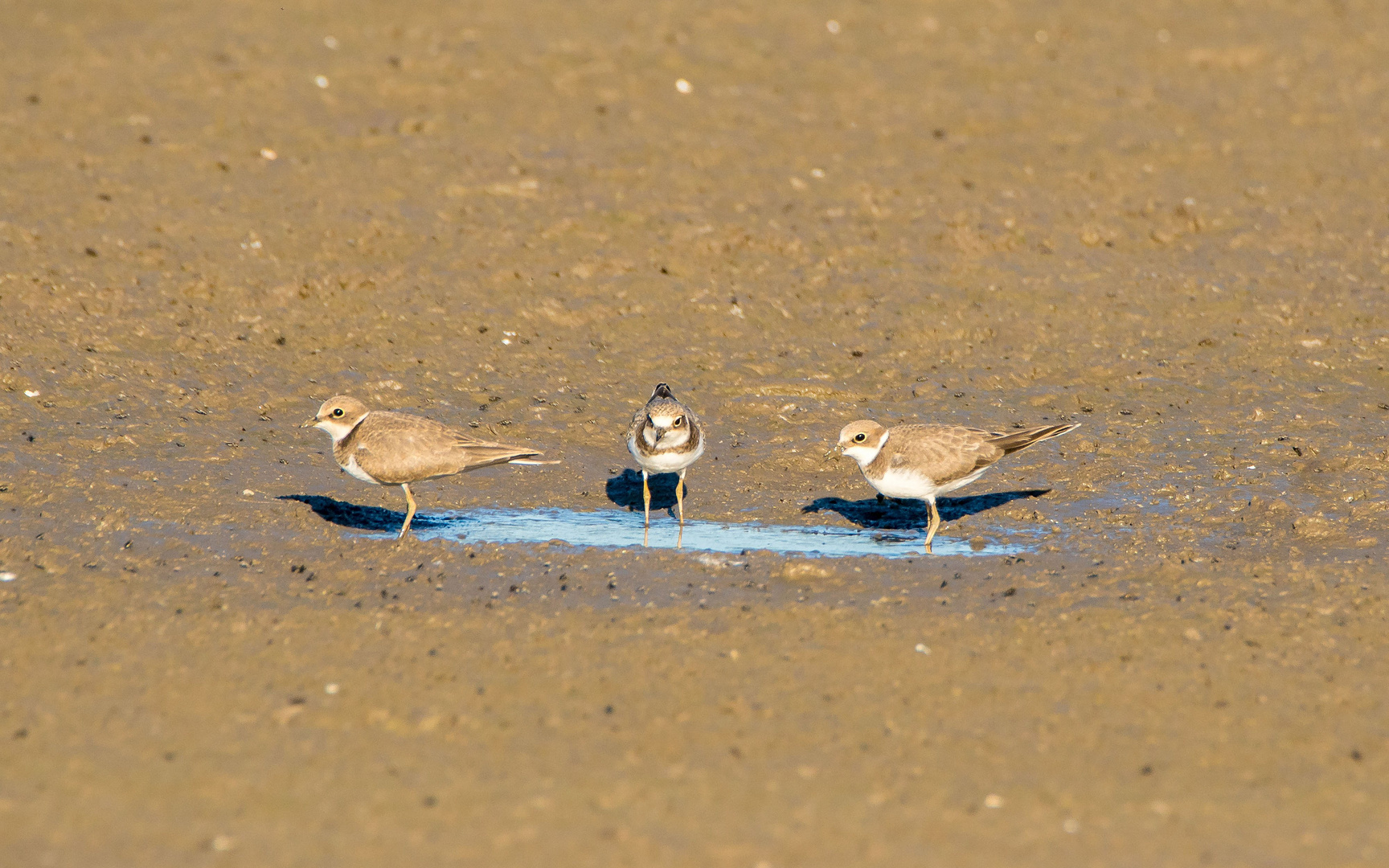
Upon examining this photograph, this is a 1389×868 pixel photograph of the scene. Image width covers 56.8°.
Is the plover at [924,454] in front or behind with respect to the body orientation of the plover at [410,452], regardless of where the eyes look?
behind

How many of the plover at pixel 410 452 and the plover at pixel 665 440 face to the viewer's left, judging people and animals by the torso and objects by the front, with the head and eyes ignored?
1

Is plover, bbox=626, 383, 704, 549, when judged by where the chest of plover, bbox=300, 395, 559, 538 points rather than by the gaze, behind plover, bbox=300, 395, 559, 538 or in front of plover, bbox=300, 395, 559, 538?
behind

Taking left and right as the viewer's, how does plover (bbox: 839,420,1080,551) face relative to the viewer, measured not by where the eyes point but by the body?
facing to the left of the viewer

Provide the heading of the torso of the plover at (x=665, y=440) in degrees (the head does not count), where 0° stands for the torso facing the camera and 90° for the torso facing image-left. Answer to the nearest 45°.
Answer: approximately 0°

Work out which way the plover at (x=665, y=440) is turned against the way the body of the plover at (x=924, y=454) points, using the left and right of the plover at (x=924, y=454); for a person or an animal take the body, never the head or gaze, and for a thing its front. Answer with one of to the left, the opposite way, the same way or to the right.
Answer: to the left

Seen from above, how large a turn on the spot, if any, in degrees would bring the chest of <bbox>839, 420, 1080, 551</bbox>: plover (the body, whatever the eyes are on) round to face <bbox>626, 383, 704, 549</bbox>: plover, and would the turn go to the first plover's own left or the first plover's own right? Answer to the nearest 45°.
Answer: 0° — it already faces it

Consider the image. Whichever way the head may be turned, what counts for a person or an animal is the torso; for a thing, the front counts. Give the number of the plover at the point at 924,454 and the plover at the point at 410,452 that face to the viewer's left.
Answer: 2

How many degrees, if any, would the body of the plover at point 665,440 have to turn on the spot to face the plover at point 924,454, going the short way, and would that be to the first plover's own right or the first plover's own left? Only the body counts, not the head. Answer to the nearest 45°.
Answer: approximately 90° to the first plover's own left

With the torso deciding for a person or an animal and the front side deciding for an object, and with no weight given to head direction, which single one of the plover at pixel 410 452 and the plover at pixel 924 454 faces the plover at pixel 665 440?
the plover at pixel 924 454

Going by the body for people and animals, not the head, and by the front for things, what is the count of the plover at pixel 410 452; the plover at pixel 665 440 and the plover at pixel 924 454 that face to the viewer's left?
2

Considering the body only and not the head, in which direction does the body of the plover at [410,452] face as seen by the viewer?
to the viewer's left

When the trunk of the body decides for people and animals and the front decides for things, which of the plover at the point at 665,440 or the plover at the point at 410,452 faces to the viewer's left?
the plover at the point at 410,452
